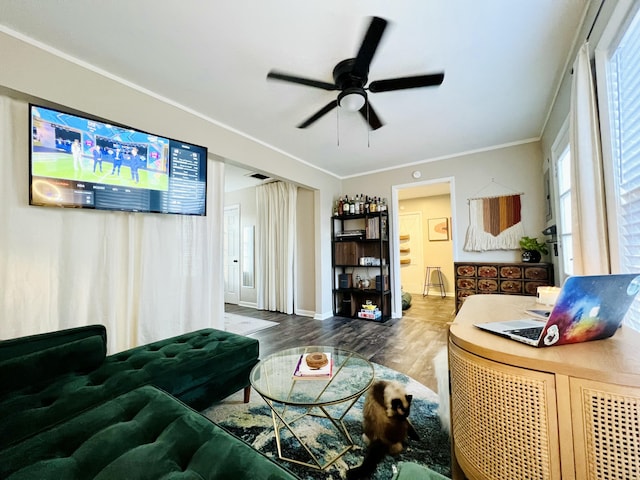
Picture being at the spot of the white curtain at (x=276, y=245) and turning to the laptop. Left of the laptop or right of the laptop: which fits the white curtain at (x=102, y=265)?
right

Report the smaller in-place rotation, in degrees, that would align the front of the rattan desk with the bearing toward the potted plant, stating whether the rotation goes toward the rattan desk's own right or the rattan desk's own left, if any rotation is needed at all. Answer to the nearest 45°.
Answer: approximately 135° to the rattan desk's own right

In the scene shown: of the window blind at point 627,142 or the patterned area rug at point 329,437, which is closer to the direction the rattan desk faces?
the patterned area rug

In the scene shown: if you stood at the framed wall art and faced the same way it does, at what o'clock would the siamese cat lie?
The siamese cat is roughly at 12 o'clock from the framed wall art.

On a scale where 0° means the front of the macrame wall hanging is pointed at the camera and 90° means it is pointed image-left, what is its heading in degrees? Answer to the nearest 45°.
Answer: approximately 0°

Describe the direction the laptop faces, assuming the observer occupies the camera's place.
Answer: facing away from the viewer and to the left of the viewer

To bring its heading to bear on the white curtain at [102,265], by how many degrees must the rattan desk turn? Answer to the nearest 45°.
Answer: approximately 45° to its right

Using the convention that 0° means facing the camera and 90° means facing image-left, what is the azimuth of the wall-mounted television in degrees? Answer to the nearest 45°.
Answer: approximately 315°

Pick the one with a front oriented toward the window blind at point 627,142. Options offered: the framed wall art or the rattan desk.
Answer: the framed wall art

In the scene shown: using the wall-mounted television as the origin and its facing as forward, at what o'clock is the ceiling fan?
The ceiling fan is roughly at 12 o'clock from the wall-mounted television.

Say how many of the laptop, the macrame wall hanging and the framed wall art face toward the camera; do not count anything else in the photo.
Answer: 2
